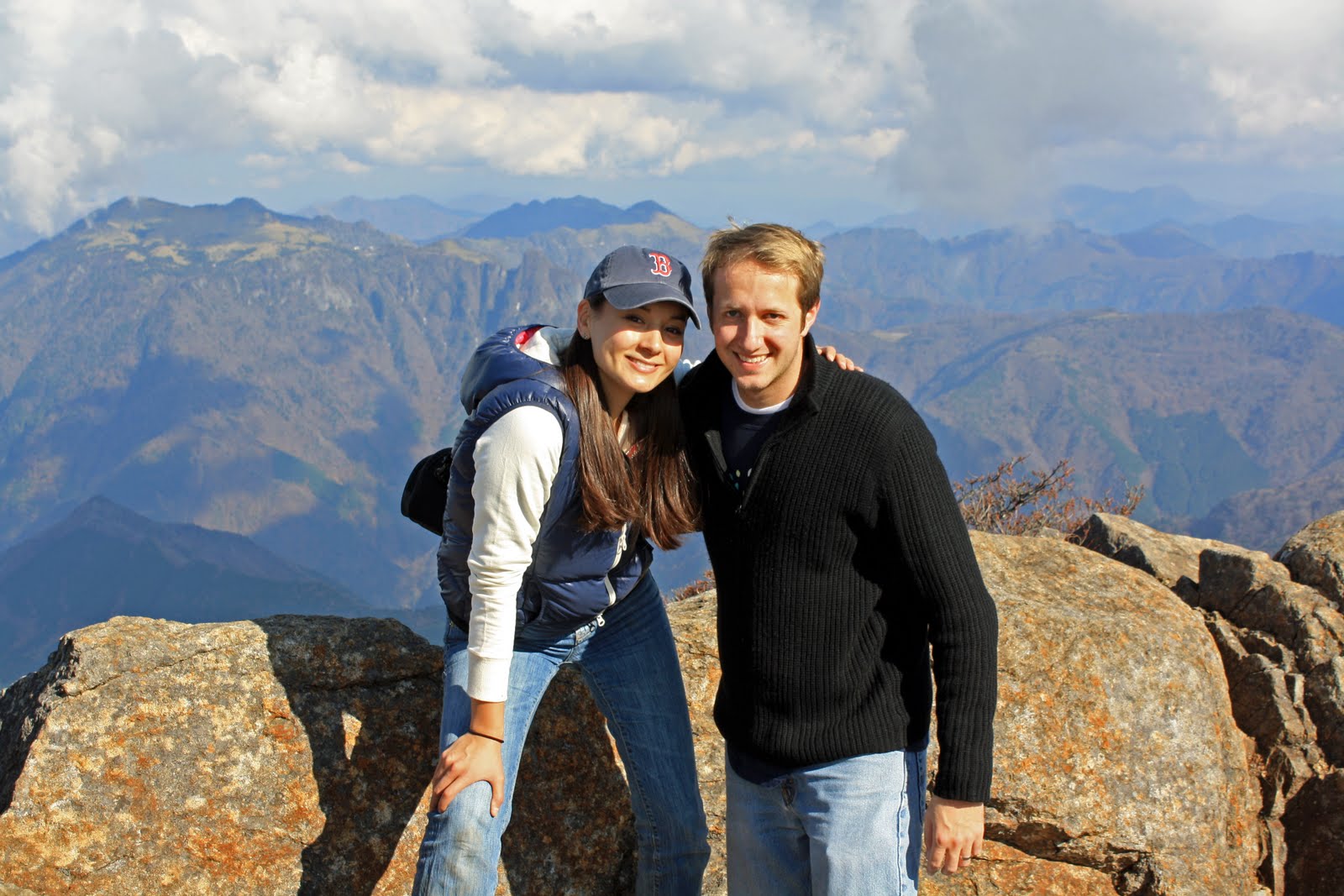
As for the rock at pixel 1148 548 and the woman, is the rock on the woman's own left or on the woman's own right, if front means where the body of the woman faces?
on the woman's own left

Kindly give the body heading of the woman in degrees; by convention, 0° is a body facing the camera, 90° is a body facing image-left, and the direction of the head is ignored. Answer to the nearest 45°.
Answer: approximately 315°

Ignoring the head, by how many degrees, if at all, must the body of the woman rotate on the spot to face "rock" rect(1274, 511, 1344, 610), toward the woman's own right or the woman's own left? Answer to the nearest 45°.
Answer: approximately 90° to the woman's own left

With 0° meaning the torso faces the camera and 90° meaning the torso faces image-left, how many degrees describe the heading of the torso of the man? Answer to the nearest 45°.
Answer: approximately 45°

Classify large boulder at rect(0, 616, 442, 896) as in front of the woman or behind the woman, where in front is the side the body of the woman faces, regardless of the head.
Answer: behind
